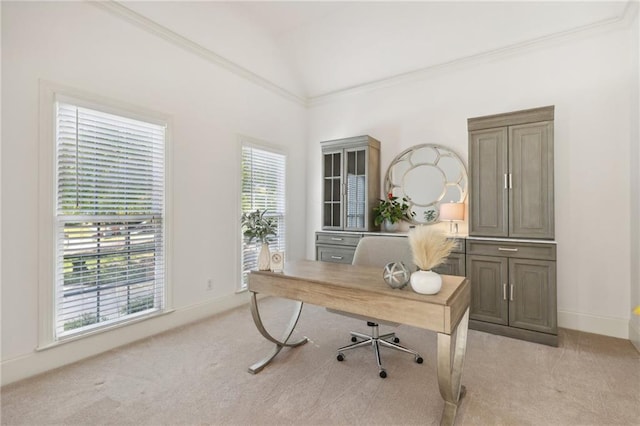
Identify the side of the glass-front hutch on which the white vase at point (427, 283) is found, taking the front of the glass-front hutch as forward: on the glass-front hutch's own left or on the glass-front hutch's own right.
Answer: on the glass-front hutch's own left

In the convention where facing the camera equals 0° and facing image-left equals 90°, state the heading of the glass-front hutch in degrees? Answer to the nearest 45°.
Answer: approximately 45°

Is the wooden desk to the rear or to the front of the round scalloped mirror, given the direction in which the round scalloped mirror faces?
to the front

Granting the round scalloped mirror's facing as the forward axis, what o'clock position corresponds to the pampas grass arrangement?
The pampas grass arrangement is roughly at 12 o'clock from the round scalloped mirror.

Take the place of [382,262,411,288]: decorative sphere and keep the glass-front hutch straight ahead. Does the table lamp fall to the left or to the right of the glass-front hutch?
right

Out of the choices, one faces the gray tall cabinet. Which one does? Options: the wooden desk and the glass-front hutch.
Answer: the wooden desk

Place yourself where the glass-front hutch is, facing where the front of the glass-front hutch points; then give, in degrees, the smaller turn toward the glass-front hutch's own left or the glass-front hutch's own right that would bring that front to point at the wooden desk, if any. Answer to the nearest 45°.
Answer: approximately 45° to the glass-front hutch's own left

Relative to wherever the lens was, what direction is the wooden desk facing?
facing away from the viewer and to the right of the viewer

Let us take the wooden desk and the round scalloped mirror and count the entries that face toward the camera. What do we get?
1

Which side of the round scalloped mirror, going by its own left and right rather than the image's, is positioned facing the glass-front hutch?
right

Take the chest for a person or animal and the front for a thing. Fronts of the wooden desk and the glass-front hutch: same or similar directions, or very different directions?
very different directions
